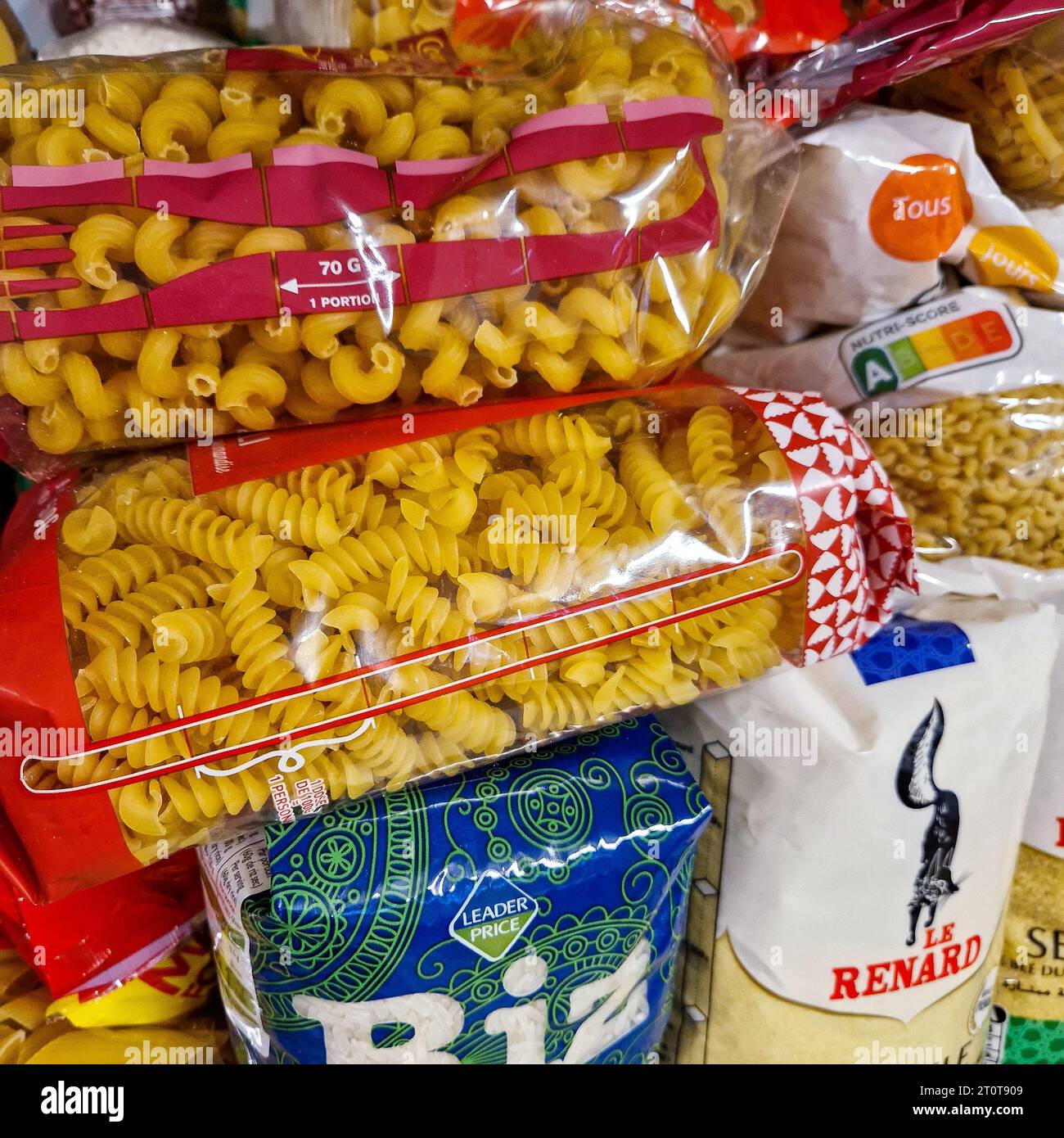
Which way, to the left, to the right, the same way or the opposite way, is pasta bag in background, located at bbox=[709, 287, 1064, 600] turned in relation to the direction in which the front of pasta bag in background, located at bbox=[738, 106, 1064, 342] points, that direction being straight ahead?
the same way

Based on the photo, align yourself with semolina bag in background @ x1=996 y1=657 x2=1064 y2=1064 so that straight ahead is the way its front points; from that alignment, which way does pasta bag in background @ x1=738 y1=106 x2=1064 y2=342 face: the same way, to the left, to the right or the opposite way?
the same way

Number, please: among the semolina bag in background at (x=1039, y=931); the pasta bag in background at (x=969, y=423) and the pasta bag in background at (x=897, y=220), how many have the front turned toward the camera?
3

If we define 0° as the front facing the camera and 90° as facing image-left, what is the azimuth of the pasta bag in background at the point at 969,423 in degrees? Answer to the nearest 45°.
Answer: approximately 0°

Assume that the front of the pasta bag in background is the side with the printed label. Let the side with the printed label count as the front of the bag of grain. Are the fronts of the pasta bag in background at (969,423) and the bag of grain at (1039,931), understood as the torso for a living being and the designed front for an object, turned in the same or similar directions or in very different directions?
same or similar directions

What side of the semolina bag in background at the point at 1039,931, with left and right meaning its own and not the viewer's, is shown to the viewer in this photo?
front
